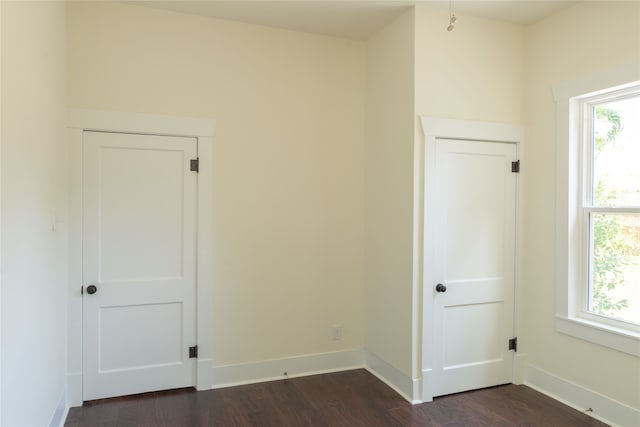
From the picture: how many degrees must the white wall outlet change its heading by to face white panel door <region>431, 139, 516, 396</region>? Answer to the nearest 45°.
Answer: approximately 90° to its left

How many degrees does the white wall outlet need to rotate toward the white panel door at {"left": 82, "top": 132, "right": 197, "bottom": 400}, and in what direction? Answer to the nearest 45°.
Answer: approximately 45° to its right

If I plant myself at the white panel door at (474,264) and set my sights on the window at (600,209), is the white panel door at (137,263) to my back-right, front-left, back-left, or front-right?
back-right

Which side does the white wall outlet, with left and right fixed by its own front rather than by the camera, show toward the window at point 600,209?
left

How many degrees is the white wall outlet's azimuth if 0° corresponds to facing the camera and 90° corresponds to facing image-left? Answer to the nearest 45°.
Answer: approximately 0°

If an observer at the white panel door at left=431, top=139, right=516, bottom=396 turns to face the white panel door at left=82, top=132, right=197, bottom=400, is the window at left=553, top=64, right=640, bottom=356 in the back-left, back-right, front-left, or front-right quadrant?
back-left
